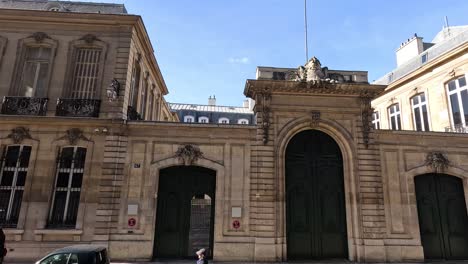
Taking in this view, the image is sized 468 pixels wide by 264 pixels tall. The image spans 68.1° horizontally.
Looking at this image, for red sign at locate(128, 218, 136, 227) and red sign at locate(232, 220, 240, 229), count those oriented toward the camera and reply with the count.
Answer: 2

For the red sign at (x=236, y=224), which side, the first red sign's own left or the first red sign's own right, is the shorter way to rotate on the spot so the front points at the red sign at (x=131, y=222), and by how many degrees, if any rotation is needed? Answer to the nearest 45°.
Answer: approximately 90° to the first red sign's own right

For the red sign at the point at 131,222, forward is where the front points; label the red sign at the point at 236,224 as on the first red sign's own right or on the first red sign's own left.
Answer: on the first red sign's own left

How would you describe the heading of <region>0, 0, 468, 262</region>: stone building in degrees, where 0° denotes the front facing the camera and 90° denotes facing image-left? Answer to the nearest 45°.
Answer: approximately 0°

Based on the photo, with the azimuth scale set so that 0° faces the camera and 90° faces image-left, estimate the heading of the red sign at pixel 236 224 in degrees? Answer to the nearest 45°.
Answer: approximately 0°
